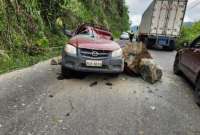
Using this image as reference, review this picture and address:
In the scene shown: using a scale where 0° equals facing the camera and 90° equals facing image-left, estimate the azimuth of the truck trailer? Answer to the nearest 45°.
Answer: approximately 180°

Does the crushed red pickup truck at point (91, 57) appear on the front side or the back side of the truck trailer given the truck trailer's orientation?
on the back side

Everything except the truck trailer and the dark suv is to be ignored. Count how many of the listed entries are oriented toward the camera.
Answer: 0

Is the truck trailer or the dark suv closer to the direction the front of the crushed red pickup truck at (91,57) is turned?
the dark suv

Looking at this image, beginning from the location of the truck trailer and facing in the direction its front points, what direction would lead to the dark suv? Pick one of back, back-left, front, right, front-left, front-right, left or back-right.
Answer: back

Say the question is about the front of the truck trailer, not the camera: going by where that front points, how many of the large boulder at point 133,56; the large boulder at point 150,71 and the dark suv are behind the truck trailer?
3

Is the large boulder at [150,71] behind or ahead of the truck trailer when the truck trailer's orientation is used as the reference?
behind

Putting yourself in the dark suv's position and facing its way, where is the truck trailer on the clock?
The truck trailer is roughly at 1 o'clock from the dark suv.

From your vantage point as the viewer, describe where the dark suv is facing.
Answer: facing away from the viewer and to the left of the viewer

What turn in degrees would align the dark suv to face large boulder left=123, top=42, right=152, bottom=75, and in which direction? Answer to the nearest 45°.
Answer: approximately 45° to its left

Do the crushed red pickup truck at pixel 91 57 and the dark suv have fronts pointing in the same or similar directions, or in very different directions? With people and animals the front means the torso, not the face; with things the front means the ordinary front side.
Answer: very different directions

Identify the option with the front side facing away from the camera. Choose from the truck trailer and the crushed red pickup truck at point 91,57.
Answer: the truck trailer

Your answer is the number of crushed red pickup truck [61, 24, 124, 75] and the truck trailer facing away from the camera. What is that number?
1
